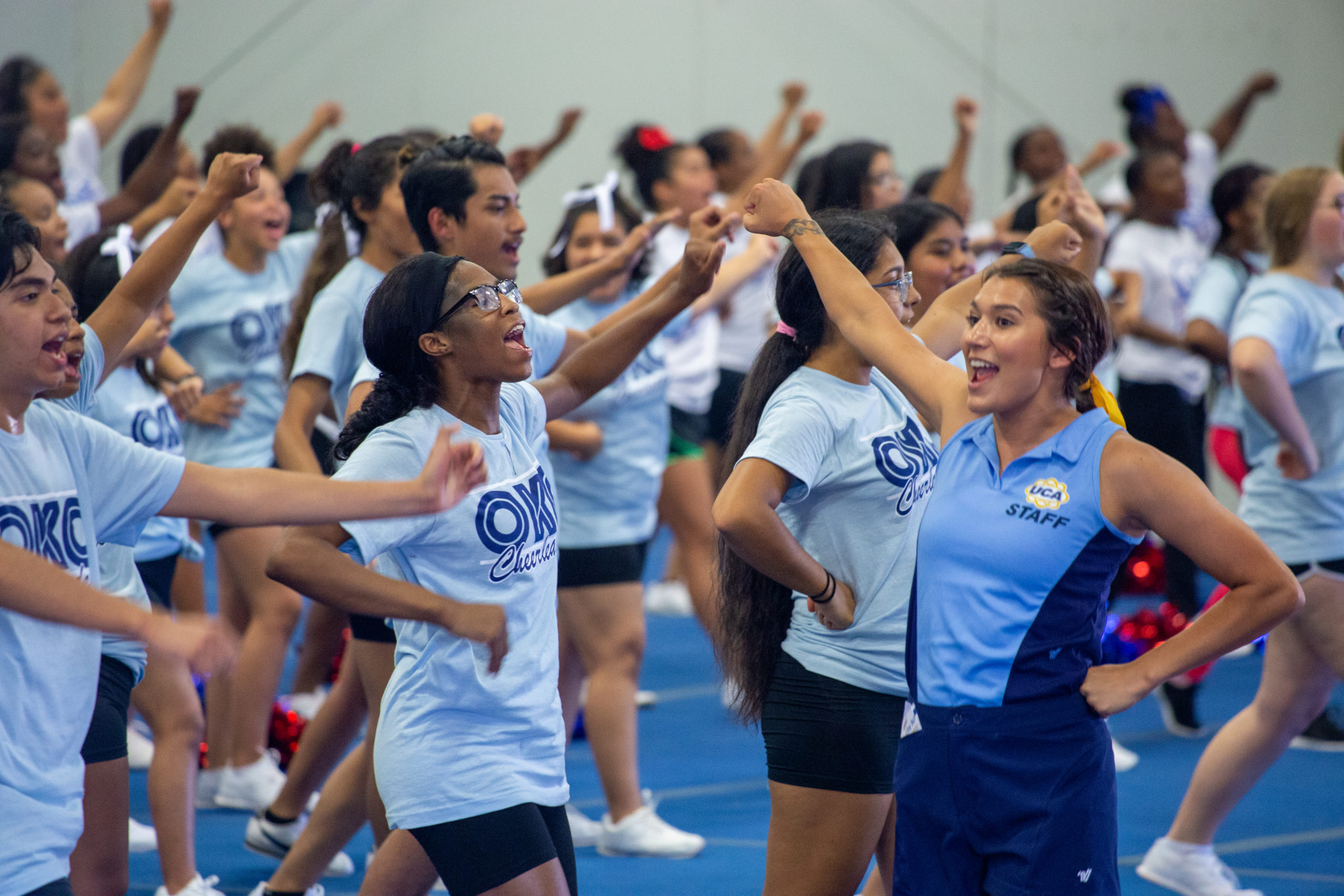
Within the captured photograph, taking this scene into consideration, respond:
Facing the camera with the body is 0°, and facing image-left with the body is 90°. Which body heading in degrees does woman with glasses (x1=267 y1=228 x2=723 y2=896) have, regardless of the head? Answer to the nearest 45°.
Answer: approximately 315°
